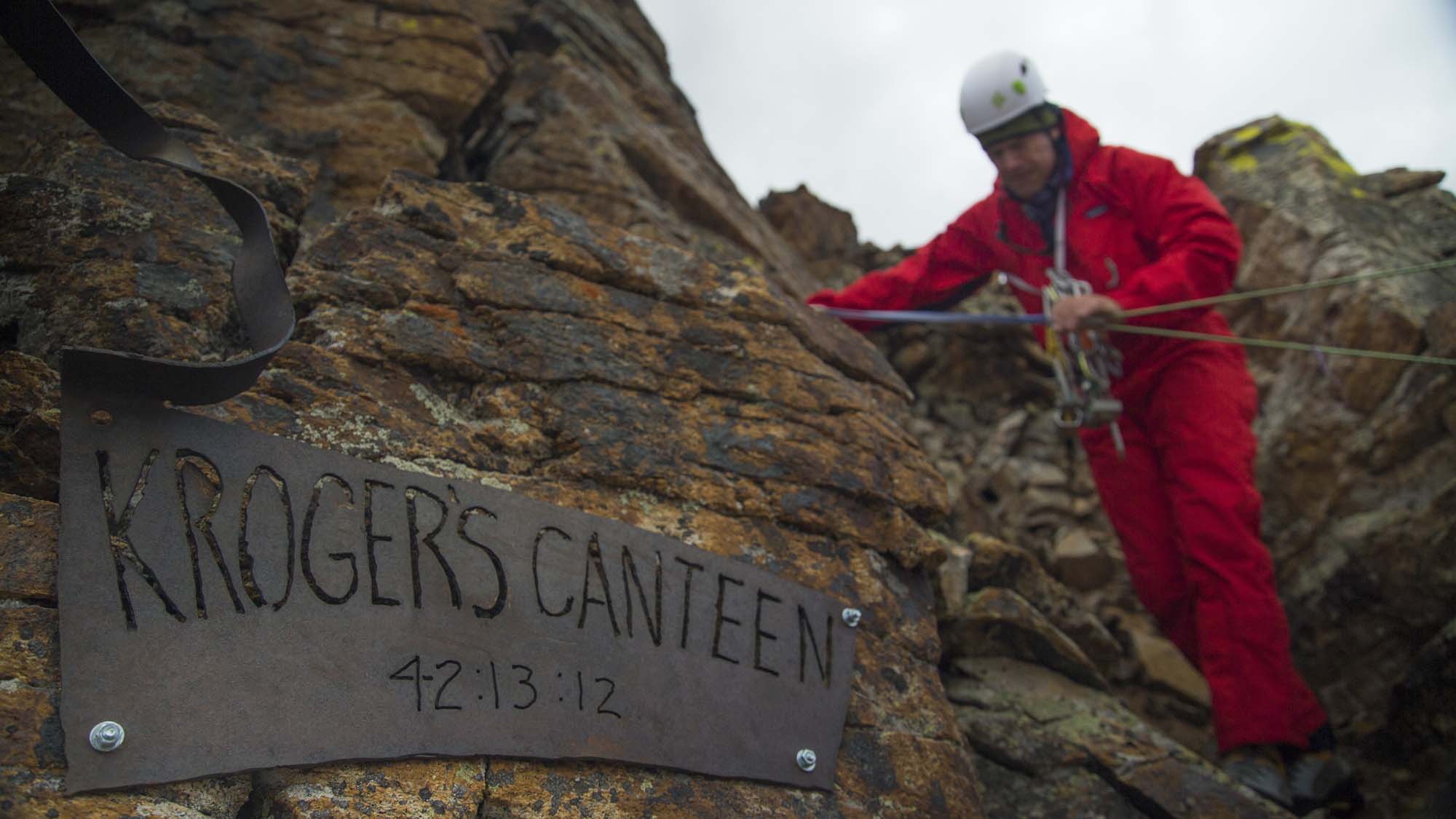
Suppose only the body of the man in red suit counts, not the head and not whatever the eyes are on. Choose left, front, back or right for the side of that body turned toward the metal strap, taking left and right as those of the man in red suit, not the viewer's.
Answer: front

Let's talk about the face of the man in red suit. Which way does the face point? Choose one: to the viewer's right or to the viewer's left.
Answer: to the viewer's left

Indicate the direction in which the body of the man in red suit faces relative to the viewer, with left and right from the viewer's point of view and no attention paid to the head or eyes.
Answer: facing the viewer and to the left of the viewer

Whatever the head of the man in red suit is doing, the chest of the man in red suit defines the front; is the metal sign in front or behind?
in front
